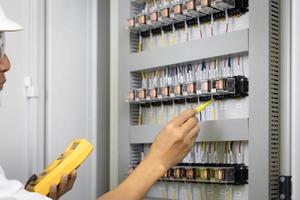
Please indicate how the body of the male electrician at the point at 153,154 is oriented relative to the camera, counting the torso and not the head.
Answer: to the viewer's right

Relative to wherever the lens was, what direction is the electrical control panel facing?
facing the viewer and to the left of the viewer

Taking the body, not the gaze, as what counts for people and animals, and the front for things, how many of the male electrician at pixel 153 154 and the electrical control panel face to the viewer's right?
1

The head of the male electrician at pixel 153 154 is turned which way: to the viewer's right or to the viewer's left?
to the viewer's right

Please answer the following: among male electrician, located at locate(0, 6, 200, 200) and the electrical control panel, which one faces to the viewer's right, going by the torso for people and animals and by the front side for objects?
the male electrician
